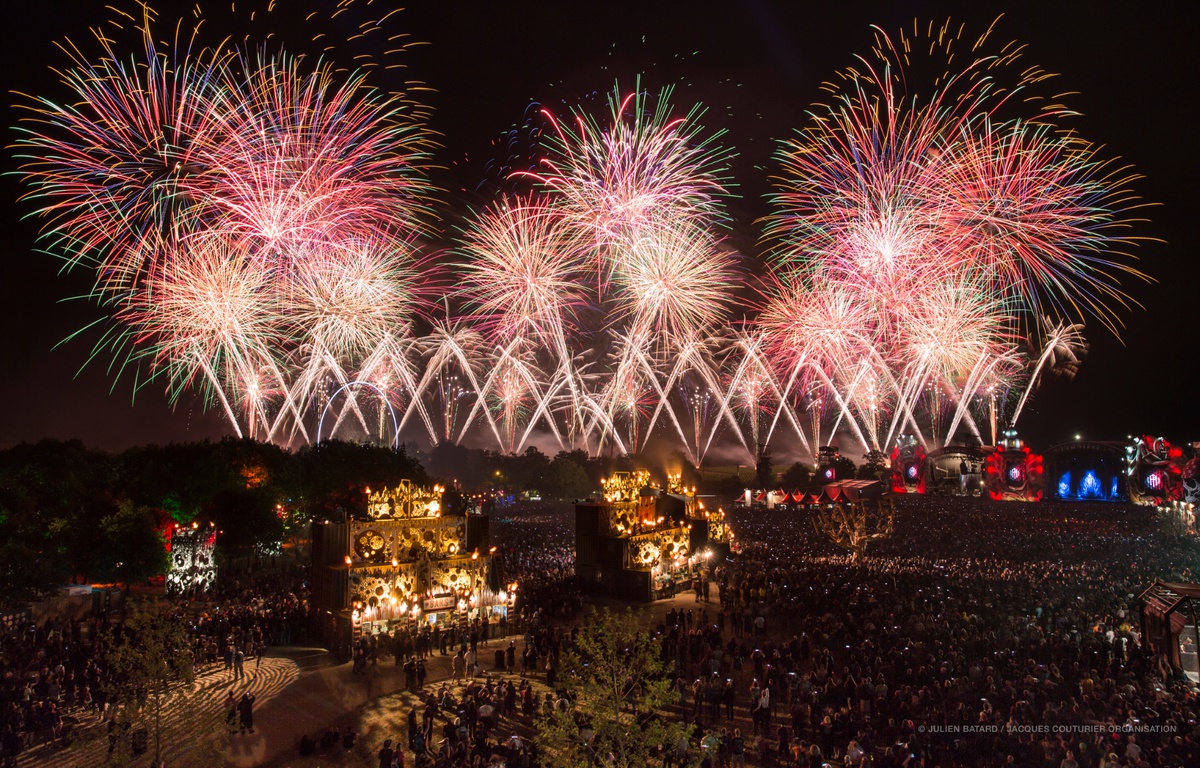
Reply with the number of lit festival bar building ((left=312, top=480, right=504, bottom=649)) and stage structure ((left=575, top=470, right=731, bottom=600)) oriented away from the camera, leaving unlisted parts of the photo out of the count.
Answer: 0

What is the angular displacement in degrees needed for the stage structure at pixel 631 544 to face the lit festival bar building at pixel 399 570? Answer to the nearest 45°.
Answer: approximately 90° to its right

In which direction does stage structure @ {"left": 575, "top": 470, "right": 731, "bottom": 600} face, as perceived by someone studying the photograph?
facing the viewer and to the right of the viewer

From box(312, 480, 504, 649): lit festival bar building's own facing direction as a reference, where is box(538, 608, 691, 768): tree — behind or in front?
in front

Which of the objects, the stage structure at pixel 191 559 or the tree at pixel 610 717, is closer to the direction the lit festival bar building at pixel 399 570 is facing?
the tree

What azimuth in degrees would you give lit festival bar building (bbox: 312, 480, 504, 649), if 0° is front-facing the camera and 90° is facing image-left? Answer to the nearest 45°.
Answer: approximately 315°

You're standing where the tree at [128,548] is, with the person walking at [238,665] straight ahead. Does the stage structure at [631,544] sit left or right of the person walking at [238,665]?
left

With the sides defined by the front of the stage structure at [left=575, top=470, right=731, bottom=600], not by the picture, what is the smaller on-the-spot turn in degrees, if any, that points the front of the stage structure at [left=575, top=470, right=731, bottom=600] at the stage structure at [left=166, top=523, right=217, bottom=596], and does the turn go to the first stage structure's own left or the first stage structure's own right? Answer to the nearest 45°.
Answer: approximately 135° to the first stage structure's own right

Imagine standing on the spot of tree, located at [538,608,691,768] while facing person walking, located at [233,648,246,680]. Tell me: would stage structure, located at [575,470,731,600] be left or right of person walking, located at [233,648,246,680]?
right

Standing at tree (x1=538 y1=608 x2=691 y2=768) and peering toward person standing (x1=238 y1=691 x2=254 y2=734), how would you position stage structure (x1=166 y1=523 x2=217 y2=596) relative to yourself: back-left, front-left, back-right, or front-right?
front-right

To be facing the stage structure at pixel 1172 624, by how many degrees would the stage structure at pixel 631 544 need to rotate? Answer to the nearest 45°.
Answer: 0° — it already faces it

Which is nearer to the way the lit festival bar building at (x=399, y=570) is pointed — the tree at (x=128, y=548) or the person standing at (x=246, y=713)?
the person standing

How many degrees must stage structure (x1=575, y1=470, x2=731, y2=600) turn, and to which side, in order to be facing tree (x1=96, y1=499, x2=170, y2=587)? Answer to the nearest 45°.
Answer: approximately 135° to its right

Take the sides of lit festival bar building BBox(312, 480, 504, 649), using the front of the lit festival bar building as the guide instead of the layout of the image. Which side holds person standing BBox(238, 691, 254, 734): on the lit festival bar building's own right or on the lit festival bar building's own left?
on the lit festival bar building's own right
